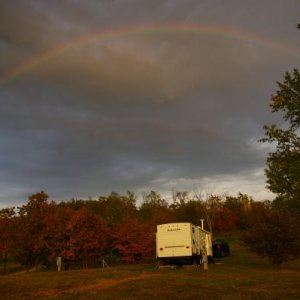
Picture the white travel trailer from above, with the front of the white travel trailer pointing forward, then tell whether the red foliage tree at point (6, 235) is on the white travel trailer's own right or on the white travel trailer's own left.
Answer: on the white travel trailer's own left

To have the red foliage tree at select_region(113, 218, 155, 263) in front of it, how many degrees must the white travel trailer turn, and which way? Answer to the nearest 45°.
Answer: approximately 45° to its left

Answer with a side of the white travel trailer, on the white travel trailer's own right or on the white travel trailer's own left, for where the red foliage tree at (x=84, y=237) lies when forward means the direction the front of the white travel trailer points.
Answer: on the white travel trailer's own left

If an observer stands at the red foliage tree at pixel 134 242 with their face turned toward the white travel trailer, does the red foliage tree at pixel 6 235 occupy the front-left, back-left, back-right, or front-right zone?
back-right

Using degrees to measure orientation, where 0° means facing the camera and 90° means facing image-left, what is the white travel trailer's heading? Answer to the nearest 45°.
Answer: approximately 180°

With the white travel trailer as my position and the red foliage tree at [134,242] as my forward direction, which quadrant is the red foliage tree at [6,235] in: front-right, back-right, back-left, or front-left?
front-left
